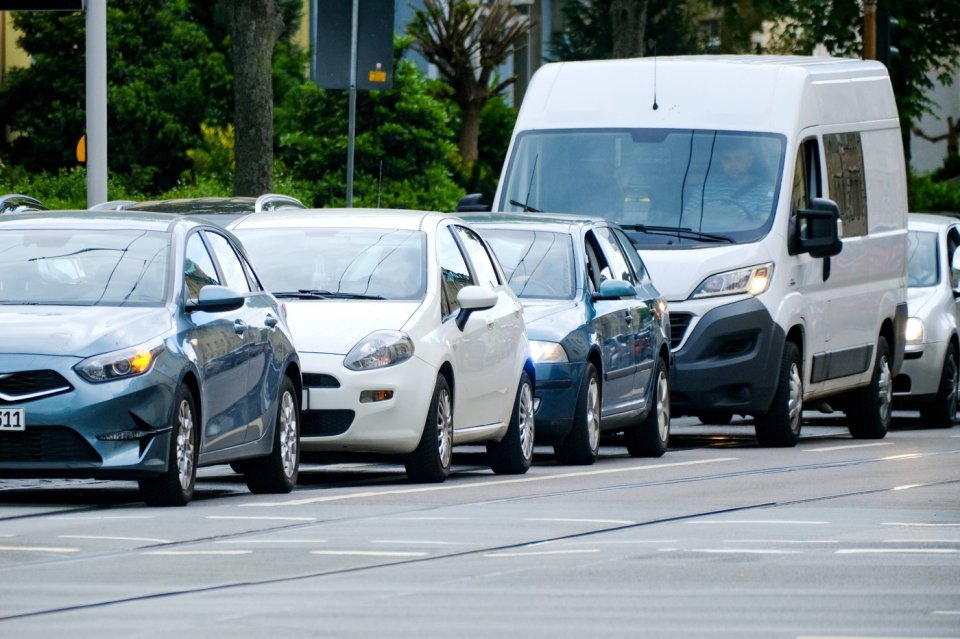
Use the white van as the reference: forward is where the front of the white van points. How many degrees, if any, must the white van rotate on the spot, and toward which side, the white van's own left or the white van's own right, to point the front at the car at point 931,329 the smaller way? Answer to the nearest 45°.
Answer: approximately 180°

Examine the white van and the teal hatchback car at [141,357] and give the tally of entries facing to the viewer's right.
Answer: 0

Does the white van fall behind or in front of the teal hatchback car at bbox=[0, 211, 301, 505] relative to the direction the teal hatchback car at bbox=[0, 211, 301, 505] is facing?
behind

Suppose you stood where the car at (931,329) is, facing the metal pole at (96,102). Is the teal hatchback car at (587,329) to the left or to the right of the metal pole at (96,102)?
left

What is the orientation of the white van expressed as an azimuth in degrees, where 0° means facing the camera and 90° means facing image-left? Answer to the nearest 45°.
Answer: approximately 45°

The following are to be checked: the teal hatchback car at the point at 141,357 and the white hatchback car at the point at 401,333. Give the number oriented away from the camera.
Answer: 0

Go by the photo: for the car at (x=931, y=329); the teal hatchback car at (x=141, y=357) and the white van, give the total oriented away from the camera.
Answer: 0

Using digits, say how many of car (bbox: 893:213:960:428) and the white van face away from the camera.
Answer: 0

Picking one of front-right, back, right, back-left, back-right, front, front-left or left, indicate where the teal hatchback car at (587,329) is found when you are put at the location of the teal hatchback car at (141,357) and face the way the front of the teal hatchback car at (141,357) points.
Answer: back

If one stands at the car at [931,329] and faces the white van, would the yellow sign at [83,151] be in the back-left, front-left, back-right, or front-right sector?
front-right

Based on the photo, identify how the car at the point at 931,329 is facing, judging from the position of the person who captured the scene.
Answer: facing the viewer and to the left of the viewer

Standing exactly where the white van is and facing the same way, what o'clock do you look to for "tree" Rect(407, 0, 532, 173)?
The tree is roughly at 4 o'clock from the white van.

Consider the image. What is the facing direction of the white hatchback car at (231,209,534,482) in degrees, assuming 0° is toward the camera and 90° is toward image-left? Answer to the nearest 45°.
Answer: approximately 45°

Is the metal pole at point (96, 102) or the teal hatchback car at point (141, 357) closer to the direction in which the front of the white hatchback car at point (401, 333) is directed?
the teal hatchback car

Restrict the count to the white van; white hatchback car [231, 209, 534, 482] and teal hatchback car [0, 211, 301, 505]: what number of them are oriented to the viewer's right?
0
